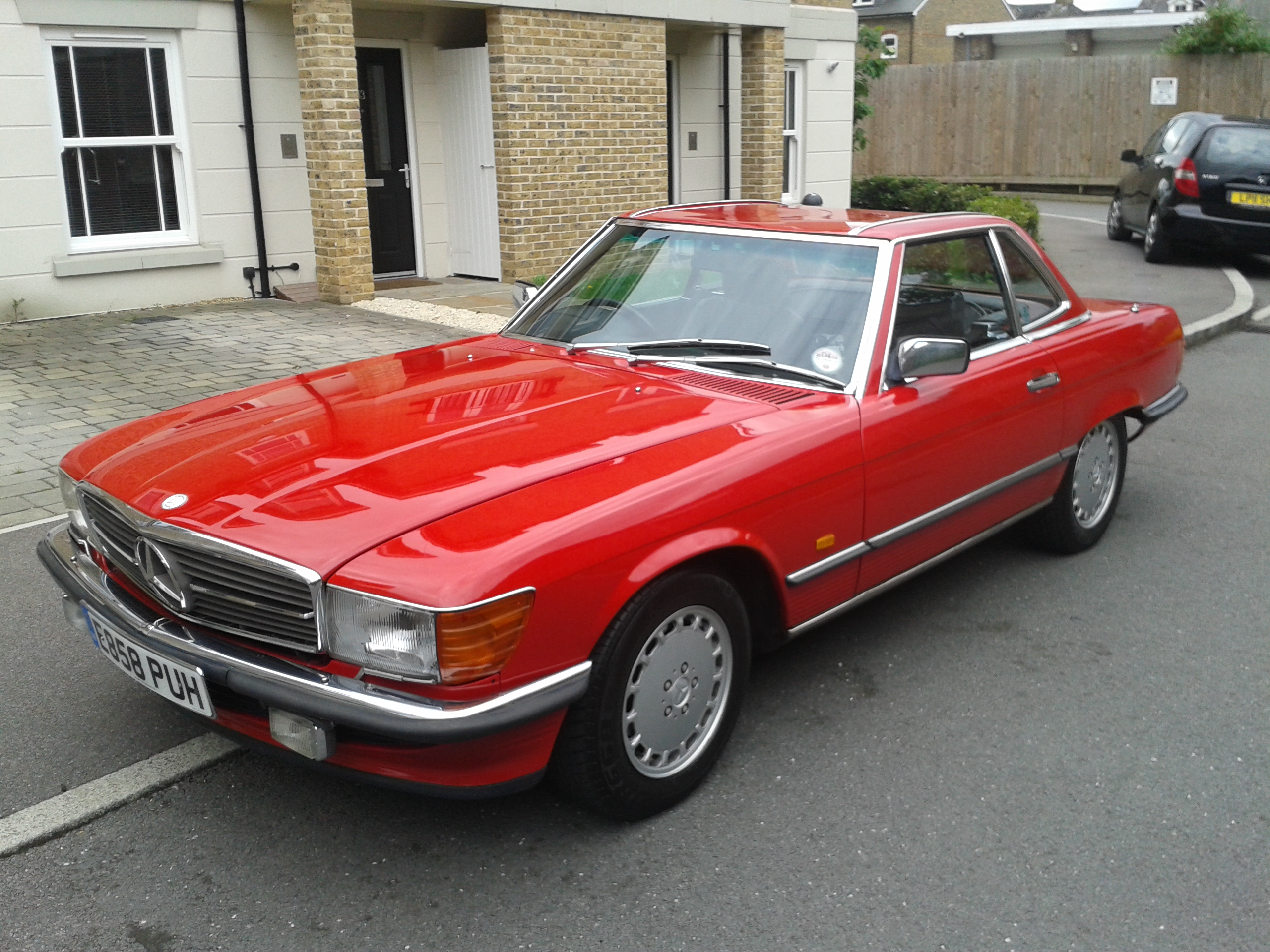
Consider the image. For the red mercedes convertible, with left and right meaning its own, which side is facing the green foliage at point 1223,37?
back

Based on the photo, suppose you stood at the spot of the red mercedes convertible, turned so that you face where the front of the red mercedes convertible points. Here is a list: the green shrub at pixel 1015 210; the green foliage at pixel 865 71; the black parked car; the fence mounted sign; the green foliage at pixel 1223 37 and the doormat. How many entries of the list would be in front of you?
0

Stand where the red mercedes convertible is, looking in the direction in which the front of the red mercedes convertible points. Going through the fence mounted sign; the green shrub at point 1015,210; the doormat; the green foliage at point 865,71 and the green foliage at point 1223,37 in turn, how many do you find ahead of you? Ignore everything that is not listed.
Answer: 0

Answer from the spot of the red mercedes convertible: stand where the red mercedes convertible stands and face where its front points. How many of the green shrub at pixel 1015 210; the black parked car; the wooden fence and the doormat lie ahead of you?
0

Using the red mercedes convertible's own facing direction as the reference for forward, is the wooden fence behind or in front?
behind

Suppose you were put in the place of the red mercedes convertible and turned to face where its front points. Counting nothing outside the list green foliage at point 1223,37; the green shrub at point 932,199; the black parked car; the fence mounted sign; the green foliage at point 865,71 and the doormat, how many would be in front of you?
0

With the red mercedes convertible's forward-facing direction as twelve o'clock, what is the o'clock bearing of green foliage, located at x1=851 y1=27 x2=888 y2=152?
The green foliage is roughly at 5 o'clock from the red mercedes convertible.

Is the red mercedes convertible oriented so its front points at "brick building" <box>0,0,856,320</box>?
no

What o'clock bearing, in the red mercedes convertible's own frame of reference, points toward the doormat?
The doormat is roughly at 4 o'clock from the red mercedes convertible.

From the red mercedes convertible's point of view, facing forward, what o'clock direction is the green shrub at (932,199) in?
The green shrub is roughly at 5 o'clock from the red mercedes convertible.

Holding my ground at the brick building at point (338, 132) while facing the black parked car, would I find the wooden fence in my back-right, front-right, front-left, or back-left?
front-left

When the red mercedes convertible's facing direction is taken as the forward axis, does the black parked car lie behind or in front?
behind

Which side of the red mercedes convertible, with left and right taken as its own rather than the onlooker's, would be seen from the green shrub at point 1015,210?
back

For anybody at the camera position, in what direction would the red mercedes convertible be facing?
facing the viewer and to the left of the viewer

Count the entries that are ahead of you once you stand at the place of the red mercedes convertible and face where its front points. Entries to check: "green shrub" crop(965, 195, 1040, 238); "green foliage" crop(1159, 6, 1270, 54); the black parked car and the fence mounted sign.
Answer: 0
